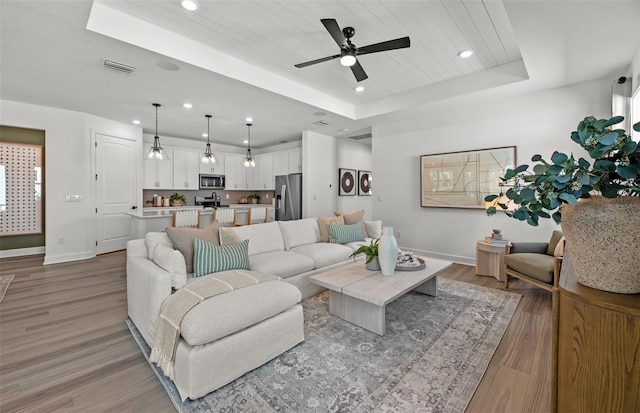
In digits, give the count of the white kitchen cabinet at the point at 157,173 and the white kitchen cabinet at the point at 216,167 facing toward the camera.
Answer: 2

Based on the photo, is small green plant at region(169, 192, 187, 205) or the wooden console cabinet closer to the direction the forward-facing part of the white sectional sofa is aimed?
the wooden console cabinet

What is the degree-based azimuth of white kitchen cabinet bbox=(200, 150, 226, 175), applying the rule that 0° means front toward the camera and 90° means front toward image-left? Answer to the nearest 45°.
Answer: approximately 0°

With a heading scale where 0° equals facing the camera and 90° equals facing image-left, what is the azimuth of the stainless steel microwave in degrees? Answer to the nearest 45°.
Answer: approximately 0°

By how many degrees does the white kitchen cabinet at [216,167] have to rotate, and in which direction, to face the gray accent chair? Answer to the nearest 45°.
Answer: approximately 45° to its left

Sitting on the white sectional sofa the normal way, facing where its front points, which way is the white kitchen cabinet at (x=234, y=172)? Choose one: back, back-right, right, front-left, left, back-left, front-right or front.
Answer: back-left

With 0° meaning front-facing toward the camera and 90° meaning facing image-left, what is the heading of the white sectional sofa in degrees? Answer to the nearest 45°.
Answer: approximately 315°

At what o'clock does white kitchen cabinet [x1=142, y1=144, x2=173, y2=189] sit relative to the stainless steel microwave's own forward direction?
The white kitchen cabinet is roughly at 2 o'clock from the stainless steel microwave.

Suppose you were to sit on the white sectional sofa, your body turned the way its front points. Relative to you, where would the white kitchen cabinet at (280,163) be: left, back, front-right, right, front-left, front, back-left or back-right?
back-left
